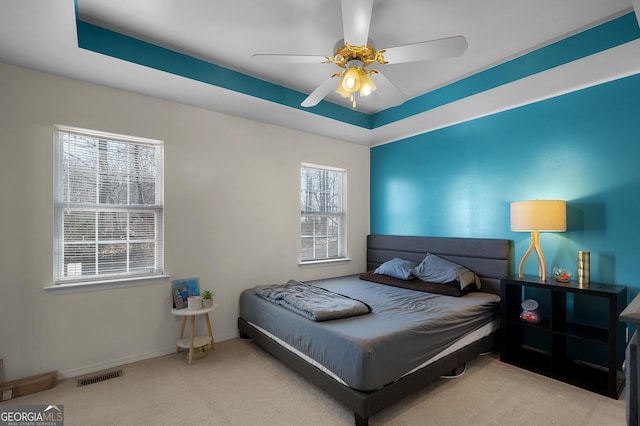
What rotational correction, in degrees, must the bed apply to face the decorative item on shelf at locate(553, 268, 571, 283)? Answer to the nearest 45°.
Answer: approximately 135° to its left

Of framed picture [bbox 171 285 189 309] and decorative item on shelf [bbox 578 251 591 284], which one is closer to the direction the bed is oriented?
the framed picture

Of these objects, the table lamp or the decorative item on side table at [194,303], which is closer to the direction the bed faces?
the decorative item on side table

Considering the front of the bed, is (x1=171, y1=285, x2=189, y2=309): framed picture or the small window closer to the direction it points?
the framed picture

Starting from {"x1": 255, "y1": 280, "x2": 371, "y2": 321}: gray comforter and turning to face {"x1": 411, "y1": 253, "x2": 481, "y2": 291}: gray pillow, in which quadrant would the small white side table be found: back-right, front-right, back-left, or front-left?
back-left

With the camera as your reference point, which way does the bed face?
facing the viewer and to the left of the viewer

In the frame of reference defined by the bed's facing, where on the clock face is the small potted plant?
The small potted plant is roughly at 2 o'clock from the bed.

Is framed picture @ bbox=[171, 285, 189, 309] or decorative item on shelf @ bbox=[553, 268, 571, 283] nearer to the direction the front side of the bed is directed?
the framed picture

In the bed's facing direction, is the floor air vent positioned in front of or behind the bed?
in front

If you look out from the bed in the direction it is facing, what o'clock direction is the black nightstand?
The black nightstand is roughly at 7 o'clock from the bed.

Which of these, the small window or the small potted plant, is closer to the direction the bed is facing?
the small potted plant

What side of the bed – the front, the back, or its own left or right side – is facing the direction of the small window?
right
